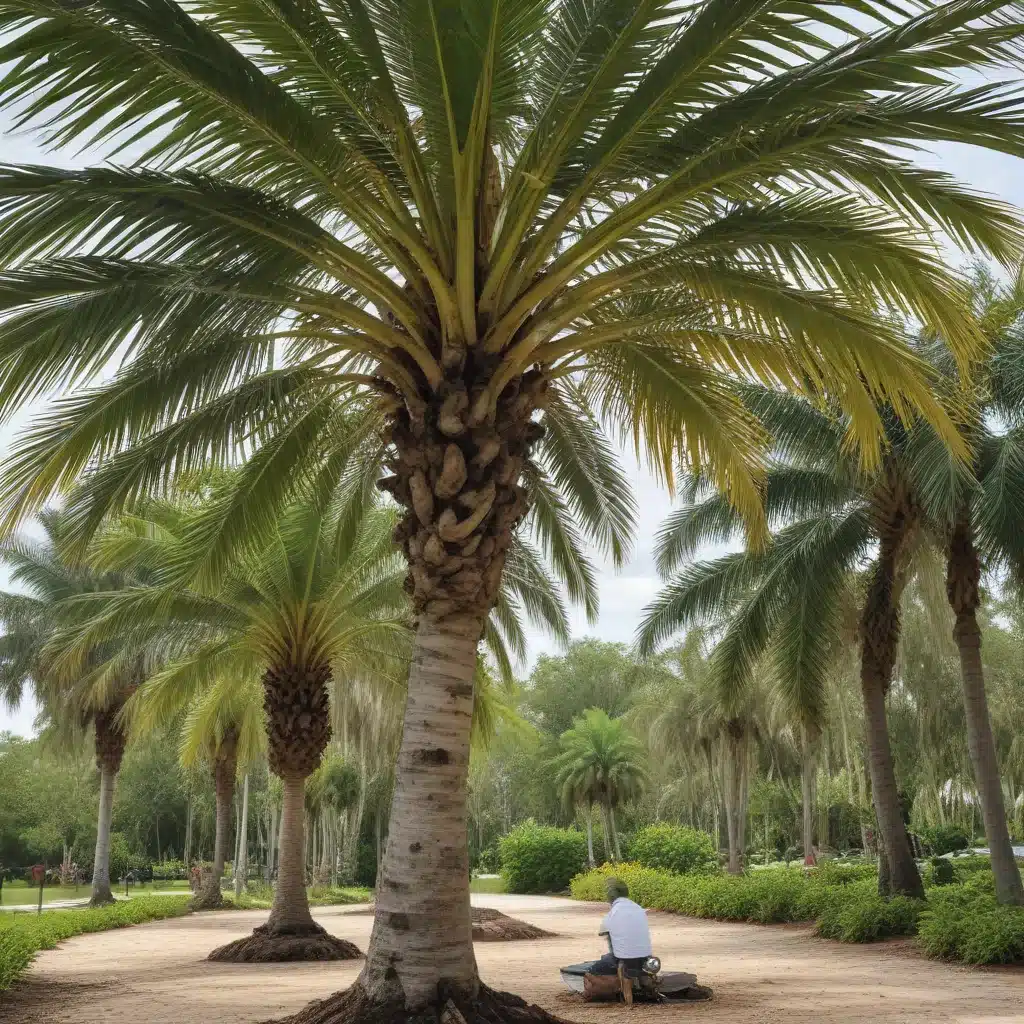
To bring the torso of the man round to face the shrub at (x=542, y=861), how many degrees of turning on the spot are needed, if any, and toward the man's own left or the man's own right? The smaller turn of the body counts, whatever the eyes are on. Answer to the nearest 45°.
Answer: approximately 45° to the man's own right

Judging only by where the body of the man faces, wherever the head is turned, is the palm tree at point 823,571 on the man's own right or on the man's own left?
on the man's own right

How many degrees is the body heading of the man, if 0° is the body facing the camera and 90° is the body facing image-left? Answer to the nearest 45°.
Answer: approximately 135°

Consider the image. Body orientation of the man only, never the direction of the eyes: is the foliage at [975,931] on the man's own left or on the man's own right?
on the man's own right

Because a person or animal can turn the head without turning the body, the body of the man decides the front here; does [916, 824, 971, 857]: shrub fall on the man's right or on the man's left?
on the man's right

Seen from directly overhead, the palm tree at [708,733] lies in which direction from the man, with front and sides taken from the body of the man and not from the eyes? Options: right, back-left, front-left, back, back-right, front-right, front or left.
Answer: front-right

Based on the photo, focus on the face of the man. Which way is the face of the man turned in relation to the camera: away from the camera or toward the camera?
away from the camera

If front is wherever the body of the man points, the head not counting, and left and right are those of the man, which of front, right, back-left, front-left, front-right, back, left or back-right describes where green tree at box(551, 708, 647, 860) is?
front-right
